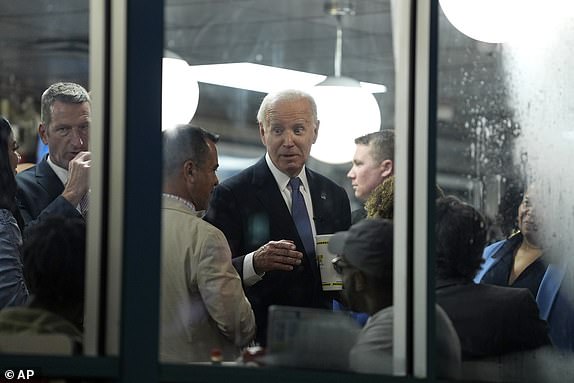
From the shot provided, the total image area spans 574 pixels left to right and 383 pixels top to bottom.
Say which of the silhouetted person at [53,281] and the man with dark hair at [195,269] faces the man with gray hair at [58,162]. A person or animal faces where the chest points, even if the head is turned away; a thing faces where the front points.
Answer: the silhouetted person

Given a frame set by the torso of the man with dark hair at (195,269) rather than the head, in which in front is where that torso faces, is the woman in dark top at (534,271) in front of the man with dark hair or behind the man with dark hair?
in front

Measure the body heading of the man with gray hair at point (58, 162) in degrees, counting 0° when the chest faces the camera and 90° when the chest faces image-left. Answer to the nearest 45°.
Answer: approximately 315°

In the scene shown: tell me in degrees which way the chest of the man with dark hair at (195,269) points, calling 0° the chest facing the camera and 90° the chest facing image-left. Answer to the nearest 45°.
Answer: approximately 225°

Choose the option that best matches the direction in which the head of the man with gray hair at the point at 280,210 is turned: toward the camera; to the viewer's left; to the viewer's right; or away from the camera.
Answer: toward the camera

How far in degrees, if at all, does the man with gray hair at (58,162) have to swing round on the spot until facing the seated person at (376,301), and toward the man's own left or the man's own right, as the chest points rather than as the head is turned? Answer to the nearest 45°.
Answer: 0° — they already face them

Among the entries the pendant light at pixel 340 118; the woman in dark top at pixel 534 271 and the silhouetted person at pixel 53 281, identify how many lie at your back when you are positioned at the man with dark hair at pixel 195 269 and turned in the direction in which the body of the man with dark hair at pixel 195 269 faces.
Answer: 1

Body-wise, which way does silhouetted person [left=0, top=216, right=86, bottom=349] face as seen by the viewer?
away from the camera

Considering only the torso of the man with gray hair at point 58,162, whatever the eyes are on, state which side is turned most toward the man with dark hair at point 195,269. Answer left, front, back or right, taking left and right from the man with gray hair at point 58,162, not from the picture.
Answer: front
